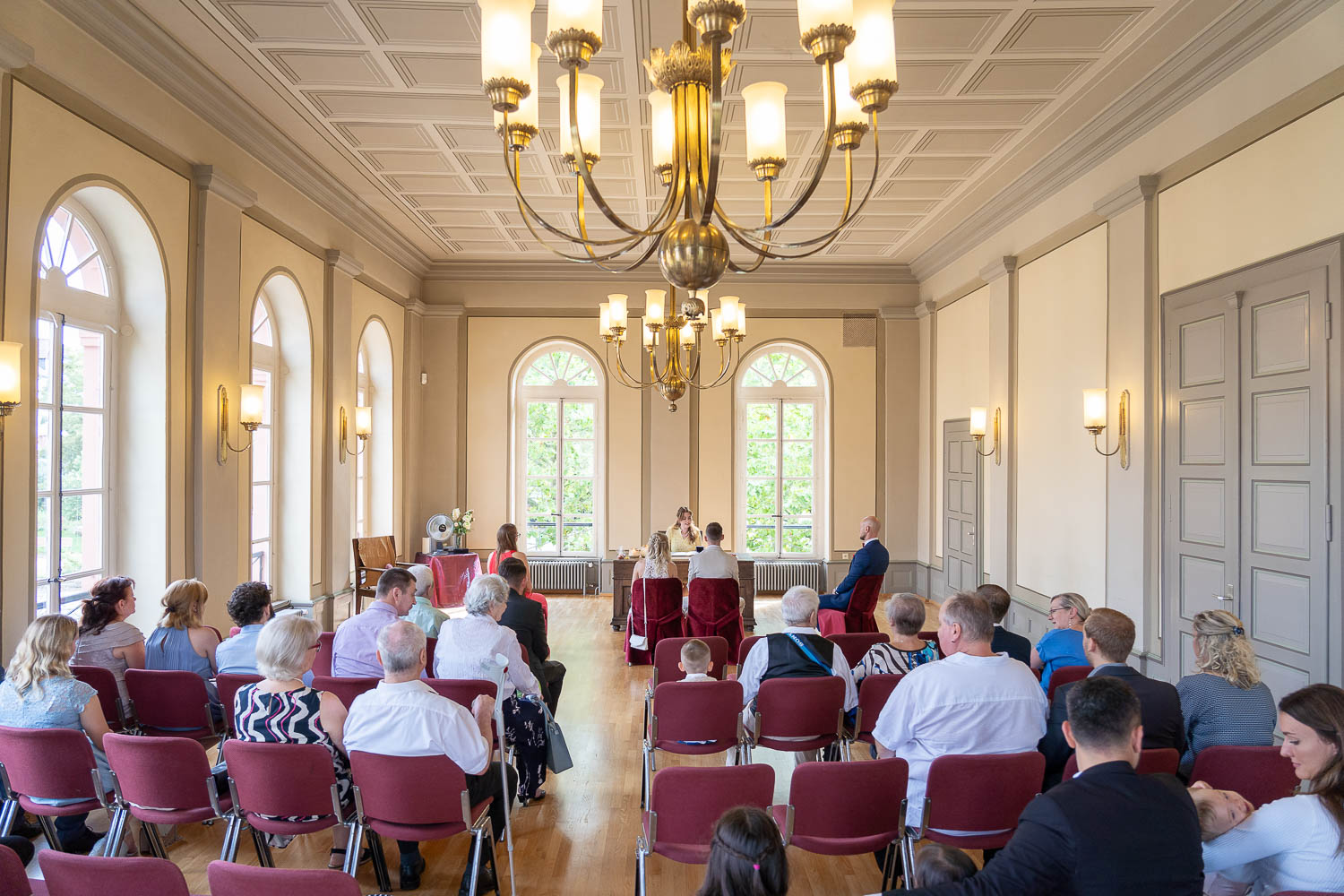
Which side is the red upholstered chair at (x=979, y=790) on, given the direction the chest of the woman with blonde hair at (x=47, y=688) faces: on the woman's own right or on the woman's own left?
on the woman's own right

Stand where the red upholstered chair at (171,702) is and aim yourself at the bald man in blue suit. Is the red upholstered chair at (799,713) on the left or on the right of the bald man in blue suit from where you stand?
right

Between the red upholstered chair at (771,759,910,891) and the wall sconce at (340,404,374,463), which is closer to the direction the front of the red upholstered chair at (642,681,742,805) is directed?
the wall sconce

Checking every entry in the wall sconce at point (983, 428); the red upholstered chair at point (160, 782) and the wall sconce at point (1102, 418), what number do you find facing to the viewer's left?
2

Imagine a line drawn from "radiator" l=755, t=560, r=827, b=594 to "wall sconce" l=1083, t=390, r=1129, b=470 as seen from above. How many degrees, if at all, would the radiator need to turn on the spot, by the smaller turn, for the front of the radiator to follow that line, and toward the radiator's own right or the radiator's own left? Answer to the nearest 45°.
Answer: approximately 45° to the radiator's own left

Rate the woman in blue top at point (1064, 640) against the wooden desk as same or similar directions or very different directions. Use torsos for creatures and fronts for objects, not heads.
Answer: very different directions

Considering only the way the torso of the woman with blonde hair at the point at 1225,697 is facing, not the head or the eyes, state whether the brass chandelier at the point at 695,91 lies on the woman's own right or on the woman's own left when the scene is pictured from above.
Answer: on the woman's own left

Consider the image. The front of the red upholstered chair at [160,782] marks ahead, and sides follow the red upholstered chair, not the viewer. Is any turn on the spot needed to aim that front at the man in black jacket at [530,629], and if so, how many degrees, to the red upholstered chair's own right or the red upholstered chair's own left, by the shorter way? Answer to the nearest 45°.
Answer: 0° — it already faces them

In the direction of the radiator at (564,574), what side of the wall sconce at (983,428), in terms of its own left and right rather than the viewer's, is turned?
front

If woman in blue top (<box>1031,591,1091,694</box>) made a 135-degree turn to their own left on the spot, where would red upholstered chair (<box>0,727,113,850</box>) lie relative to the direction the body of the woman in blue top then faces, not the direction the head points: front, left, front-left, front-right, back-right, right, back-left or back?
front-right

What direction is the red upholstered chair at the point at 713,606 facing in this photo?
away from the camera

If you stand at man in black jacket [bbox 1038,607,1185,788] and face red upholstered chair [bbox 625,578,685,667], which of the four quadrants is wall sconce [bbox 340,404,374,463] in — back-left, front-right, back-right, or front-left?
front-left

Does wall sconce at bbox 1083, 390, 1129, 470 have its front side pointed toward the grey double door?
no

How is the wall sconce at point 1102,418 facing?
to the viewer's left

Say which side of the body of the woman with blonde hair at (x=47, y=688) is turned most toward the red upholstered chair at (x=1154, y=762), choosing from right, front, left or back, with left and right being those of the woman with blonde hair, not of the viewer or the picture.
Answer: right

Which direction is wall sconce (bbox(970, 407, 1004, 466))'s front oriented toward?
to the viewer's left

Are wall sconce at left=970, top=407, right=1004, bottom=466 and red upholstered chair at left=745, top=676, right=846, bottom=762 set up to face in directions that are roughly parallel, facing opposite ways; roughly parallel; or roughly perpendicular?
roughly perpendicular

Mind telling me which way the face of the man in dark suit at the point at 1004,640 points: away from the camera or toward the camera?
away from the camera

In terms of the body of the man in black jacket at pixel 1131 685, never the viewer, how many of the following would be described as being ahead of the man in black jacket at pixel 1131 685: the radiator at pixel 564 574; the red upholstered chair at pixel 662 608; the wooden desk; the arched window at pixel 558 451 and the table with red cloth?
5

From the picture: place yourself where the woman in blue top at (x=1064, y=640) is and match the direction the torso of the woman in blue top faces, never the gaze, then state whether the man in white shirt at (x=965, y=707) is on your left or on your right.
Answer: on your left

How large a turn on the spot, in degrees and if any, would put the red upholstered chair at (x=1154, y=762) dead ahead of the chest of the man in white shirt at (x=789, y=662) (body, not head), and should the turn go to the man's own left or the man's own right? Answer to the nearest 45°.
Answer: approximately 135° to the man's own right

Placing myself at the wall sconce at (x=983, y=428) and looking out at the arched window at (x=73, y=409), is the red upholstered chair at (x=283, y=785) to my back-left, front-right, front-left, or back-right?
front-left

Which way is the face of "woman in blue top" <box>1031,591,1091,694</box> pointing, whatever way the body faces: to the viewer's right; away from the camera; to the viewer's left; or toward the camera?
to the viewer's left
